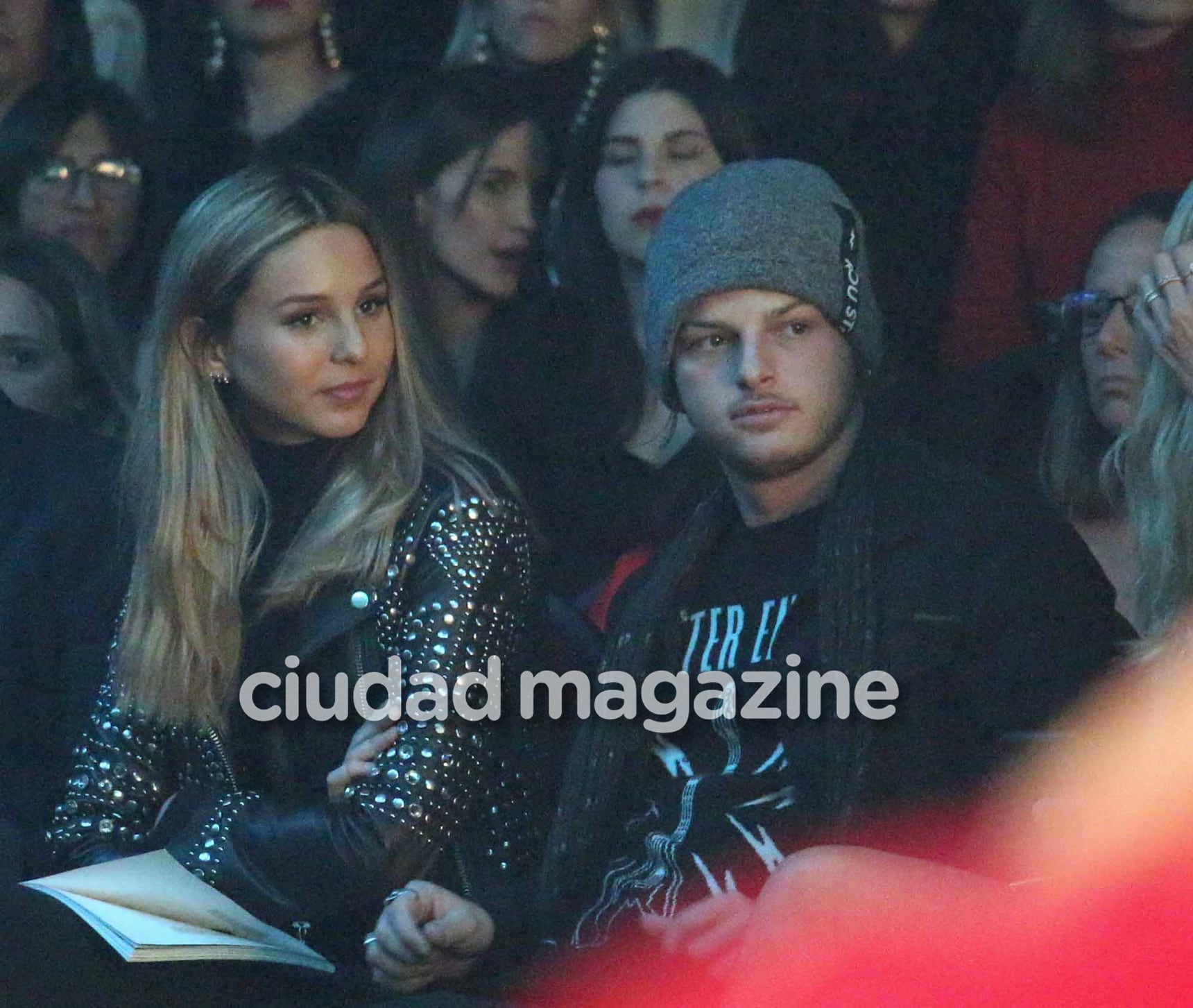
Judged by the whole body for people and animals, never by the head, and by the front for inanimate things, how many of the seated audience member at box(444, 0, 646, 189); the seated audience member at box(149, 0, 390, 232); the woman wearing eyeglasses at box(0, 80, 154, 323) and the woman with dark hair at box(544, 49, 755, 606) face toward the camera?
4

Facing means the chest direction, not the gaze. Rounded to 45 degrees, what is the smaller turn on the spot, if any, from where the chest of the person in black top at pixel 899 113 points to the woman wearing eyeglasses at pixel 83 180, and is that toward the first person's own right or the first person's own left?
approximately 90° to the first person's own right

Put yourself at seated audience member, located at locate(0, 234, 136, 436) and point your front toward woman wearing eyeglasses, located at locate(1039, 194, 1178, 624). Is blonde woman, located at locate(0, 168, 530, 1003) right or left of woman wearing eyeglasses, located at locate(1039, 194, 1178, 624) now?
right

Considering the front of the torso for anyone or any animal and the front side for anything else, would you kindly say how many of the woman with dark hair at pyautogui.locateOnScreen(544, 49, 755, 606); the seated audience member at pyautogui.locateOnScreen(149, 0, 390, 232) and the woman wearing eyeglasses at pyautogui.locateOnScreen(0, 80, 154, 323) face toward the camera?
3

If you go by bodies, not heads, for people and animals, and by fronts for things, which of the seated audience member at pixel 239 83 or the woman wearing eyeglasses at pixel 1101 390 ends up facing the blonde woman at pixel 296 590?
the seated audience member

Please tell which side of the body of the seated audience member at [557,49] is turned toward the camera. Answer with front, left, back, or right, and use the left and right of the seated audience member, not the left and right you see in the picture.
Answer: front

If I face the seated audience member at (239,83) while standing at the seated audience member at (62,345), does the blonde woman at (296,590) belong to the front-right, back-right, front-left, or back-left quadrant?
back-right

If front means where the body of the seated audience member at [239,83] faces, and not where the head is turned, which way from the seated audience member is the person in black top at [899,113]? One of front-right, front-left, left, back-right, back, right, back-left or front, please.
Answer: front-left

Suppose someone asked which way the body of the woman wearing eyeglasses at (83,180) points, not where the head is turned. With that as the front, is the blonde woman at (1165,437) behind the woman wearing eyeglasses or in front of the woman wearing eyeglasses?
in front

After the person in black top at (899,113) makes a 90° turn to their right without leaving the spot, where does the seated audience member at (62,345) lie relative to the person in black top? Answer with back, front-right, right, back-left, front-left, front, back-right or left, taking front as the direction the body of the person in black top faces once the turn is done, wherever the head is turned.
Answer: front

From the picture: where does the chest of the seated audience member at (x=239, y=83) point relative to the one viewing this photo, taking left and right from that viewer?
facing the viewer

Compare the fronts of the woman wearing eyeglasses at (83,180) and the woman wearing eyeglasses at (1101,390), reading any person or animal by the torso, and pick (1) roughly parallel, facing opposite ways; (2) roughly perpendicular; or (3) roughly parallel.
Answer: roughly parallel

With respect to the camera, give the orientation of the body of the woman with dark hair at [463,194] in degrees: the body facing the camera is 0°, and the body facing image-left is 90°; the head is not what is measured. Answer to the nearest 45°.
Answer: approximately 315°

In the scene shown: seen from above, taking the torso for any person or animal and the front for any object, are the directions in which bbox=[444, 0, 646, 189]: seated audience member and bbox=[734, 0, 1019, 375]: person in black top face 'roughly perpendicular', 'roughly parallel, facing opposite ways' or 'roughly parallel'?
roughly parallel

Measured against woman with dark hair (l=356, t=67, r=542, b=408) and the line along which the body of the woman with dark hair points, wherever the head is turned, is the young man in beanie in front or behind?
in front

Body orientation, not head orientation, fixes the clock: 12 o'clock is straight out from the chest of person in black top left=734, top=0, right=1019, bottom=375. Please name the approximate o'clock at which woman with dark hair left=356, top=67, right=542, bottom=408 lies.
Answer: The woman with dark hair is roughly at 3 o'clock from the person in black top.
